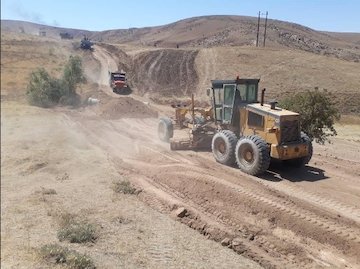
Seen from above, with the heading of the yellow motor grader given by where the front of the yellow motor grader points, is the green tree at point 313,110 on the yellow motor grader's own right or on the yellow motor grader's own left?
on the yellow motor grader's own right

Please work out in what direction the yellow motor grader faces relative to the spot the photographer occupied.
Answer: facing away from the viewer and to the left of the viewer

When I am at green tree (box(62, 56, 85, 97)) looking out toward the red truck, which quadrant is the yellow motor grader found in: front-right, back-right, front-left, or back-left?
back-right

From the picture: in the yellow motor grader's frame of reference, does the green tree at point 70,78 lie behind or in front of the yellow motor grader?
in front

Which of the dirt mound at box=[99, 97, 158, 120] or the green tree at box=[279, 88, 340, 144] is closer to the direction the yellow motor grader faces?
the dirt mound

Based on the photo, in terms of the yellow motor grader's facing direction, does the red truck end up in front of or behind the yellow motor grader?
in front

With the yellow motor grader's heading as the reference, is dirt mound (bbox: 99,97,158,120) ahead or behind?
ahead
